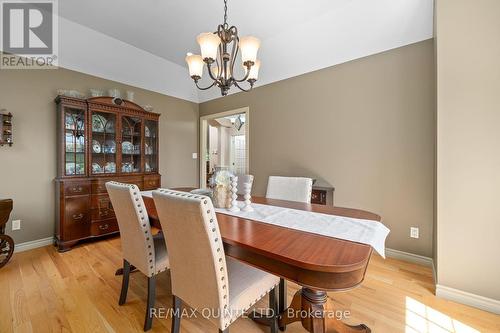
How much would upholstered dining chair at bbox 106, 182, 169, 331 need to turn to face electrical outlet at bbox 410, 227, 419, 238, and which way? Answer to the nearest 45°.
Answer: approximately 45° to its right

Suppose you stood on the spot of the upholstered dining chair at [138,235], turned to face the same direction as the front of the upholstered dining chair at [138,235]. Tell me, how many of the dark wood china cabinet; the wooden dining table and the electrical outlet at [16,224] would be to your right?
1

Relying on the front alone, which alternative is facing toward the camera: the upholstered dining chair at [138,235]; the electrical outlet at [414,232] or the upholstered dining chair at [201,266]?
the electrical outlet

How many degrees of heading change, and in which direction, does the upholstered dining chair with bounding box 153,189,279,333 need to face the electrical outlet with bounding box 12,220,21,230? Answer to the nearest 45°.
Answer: approximately 90° to its left

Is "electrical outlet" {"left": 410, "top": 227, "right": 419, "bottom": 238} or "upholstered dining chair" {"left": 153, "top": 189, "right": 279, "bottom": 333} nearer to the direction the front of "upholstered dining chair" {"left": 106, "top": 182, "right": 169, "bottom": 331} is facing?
the electrical outlet

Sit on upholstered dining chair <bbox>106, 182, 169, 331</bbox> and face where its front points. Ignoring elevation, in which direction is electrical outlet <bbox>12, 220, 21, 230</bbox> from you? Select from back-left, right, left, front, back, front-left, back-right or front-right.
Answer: left

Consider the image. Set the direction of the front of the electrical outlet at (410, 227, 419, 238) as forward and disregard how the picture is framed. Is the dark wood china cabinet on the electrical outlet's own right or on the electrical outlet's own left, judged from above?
on the electrical outlet's own right

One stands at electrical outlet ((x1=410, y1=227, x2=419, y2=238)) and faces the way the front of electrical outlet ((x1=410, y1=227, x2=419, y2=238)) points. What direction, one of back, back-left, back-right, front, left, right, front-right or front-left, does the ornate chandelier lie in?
front-right

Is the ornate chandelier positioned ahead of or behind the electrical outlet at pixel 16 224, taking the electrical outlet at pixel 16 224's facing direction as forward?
ahead

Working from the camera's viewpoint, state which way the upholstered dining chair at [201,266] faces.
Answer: facing away from the viewer and to the right of the viewer

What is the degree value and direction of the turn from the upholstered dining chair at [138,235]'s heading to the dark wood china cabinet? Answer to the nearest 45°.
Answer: approximately 45° to its left

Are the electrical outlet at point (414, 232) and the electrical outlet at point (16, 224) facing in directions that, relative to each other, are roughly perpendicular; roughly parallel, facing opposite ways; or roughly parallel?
roughly perpendicular

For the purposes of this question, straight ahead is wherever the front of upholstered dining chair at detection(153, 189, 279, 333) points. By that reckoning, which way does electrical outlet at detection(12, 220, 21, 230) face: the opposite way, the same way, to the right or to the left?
to the right
